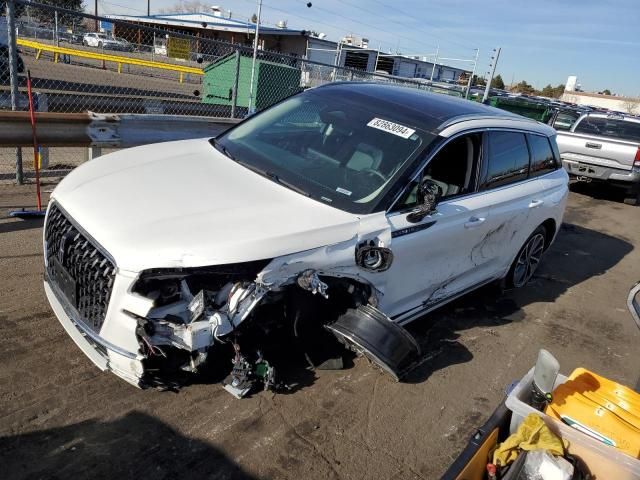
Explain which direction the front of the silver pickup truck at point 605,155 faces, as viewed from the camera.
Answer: facing away from the viewer and to the right of the viewer

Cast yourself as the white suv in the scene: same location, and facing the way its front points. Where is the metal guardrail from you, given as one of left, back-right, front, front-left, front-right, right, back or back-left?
right

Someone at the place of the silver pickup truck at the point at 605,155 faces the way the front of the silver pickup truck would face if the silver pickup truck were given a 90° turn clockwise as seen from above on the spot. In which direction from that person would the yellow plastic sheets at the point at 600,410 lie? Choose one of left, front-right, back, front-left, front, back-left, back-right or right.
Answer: front-right

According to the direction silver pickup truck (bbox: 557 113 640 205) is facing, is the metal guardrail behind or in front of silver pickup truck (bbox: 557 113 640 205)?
behind

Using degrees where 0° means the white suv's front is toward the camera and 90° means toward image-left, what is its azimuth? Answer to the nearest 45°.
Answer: approximately 45°

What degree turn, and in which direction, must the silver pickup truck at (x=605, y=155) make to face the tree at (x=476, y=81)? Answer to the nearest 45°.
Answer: approximately 45° to its left

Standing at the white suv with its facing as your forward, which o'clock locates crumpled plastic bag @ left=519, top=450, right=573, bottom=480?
The crumpled plastic bag is roughly at 9 o'clock from the white suv.

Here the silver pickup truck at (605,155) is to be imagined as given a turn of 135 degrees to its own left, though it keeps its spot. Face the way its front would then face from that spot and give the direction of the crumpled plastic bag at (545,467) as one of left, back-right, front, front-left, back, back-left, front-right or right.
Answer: left
